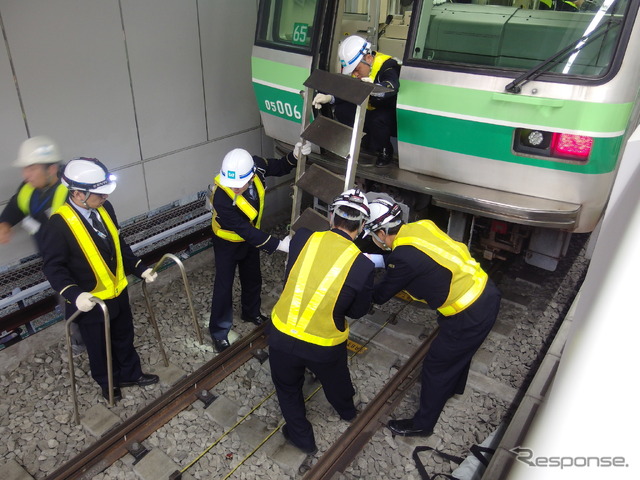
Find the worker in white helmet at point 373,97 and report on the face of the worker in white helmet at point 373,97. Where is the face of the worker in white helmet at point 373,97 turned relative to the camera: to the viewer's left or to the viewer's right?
to the viewer's left

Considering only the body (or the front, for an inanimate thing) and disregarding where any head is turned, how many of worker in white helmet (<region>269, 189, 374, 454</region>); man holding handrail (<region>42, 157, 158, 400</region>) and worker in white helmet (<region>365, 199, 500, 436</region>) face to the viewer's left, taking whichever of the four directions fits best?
1

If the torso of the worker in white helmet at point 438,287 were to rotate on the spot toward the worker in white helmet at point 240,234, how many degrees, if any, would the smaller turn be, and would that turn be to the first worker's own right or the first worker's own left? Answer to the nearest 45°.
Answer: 0° — they already face them

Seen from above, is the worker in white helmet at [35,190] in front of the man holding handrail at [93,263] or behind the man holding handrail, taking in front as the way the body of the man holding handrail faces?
behind

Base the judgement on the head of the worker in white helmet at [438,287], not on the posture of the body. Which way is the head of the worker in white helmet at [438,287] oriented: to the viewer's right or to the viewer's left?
to the viewer's left

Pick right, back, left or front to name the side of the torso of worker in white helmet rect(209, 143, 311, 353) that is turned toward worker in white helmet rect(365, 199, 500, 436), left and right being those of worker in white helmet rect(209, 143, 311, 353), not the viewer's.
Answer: front

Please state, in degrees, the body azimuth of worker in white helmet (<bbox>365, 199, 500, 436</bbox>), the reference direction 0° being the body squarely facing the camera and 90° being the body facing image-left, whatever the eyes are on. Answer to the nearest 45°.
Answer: approximately 90°

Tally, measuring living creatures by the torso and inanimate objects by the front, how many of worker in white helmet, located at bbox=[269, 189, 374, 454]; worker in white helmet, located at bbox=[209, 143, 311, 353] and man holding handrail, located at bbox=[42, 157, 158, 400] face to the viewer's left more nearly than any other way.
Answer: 0

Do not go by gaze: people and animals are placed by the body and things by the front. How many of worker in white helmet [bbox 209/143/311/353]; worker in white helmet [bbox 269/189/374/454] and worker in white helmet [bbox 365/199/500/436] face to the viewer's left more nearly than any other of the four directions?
1

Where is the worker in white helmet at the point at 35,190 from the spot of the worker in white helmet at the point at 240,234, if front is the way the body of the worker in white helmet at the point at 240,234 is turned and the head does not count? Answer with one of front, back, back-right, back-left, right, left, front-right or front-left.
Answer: back-right

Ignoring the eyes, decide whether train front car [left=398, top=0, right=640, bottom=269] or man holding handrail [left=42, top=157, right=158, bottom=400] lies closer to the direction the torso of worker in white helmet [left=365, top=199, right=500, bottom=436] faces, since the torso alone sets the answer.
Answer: the man holding handrail

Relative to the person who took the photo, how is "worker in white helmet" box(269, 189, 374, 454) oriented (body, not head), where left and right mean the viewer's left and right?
facing away from the viewer and to the right of the viewer

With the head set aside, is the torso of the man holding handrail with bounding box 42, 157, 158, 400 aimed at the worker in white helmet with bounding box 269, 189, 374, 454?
yes

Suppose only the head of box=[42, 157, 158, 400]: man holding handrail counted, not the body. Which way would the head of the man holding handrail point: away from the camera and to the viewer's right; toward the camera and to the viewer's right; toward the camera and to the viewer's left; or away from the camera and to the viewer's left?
toward the camera and to the viewer's right

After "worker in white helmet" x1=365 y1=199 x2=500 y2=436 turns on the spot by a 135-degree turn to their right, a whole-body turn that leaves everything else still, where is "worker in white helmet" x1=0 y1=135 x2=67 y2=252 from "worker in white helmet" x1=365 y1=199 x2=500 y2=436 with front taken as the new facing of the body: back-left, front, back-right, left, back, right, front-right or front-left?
back-left
